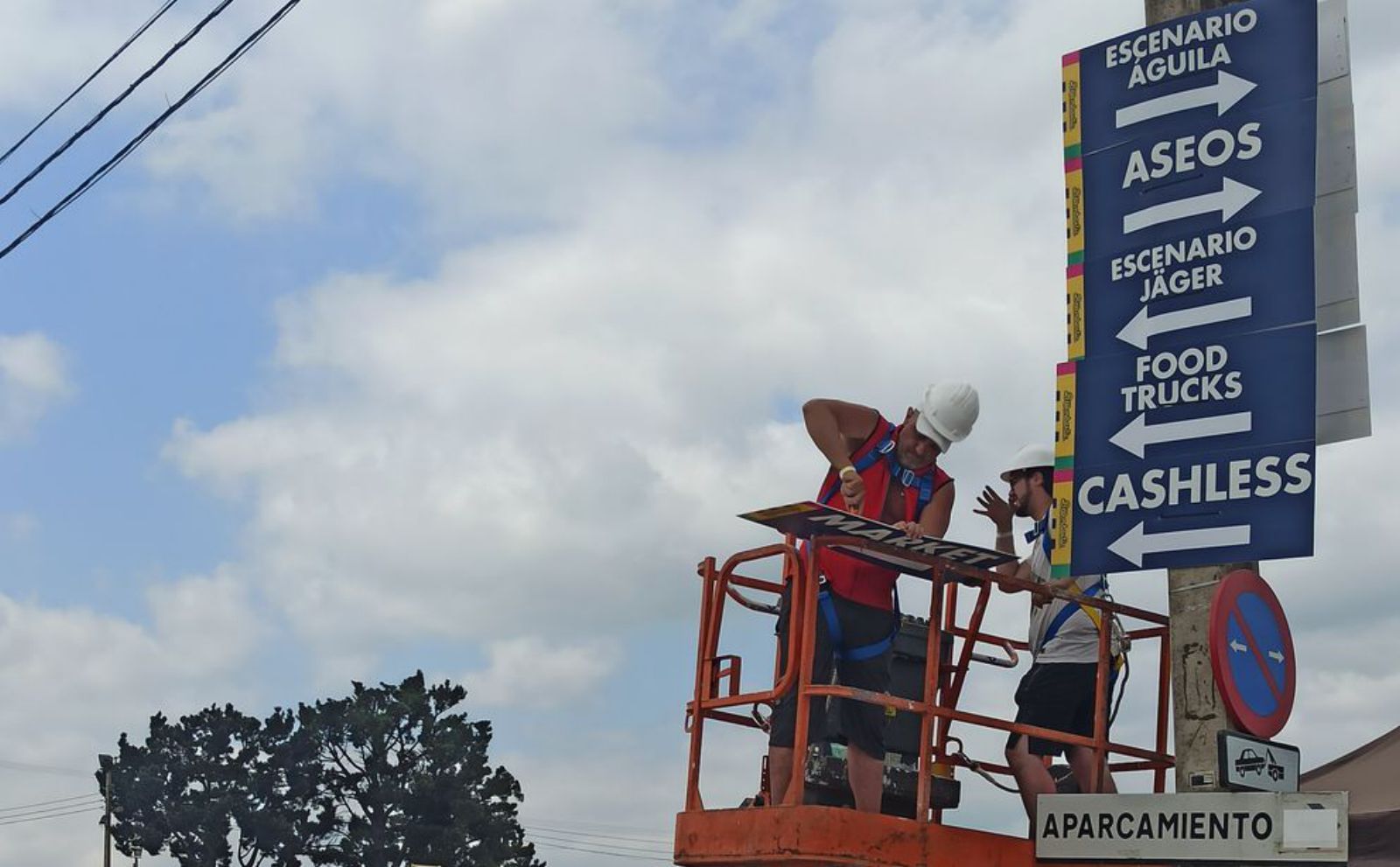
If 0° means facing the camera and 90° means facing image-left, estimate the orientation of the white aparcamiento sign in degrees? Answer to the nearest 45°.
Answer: approximately 0°

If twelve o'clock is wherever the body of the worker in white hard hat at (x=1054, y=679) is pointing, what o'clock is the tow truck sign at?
The tow truck sign is roughly at 8 o'clock from the worker in white hard hat.

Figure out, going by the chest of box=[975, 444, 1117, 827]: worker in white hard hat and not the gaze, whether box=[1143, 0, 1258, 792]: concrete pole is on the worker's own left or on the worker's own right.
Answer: on the worker's own left

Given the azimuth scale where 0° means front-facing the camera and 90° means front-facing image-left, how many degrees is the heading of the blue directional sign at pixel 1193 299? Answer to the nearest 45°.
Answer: approximately 45°

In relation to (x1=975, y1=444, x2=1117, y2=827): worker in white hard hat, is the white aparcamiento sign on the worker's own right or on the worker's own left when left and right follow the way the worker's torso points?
on the worker's own left

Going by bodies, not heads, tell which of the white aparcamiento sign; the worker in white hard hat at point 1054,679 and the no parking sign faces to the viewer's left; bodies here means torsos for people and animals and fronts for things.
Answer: the worker in white hard hat

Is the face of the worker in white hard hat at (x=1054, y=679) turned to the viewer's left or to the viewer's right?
to the viewer's left

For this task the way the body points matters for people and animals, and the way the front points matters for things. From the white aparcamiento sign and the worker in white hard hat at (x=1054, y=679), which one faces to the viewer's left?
the worker in white hard hat

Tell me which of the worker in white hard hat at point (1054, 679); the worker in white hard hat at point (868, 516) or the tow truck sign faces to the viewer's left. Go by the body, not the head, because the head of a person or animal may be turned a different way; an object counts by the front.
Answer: the worker in white hard hat at point (1054, 679)

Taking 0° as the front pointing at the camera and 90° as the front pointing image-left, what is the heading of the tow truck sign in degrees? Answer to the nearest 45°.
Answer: approximately 315°
